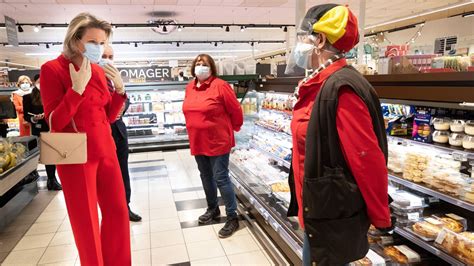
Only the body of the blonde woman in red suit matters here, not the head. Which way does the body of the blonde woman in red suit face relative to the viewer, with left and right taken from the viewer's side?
facing the viewer and to the right of the viewer

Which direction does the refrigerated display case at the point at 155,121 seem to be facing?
toward the camera

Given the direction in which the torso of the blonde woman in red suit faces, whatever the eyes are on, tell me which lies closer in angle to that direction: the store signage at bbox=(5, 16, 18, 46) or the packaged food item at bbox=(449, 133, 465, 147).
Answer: the packaged food item

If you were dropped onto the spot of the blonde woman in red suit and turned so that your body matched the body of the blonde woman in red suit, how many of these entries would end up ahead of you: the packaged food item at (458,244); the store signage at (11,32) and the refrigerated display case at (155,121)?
1

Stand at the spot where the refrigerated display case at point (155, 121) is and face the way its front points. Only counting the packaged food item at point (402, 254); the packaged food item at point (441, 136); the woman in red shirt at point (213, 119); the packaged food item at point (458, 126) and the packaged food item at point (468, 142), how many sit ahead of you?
5

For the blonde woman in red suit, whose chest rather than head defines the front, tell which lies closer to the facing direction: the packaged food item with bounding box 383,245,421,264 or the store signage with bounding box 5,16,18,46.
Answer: the packaged food item

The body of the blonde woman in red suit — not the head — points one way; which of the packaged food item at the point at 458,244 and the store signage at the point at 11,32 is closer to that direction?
the packaged food item

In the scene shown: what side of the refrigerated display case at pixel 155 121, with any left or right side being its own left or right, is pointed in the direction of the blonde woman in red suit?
front

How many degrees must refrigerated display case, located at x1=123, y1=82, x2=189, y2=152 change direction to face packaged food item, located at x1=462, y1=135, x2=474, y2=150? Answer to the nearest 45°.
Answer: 0° — it already faces it

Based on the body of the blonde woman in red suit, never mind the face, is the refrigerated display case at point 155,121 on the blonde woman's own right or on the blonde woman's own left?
on the blonde woman's own left

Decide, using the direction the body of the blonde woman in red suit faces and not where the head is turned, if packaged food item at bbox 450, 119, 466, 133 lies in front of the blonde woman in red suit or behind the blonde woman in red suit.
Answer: in front

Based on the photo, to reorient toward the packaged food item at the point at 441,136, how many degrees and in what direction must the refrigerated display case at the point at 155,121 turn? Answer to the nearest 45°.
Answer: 0° — it already faces it

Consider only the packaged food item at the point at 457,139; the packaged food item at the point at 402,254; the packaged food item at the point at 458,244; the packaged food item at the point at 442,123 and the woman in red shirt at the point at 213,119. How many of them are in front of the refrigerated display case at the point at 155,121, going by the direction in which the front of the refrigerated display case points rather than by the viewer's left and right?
5

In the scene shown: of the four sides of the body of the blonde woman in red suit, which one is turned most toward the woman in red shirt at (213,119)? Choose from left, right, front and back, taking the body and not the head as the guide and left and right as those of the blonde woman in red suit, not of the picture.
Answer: left

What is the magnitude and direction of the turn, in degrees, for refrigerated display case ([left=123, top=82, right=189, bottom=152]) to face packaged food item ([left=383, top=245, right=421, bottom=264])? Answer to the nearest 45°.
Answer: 0° — it already faces it

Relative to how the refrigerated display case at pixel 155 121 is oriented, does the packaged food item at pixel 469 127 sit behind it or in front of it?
in front

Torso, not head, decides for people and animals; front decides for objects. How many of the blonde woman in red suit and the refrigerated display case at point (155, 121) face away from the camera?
0
